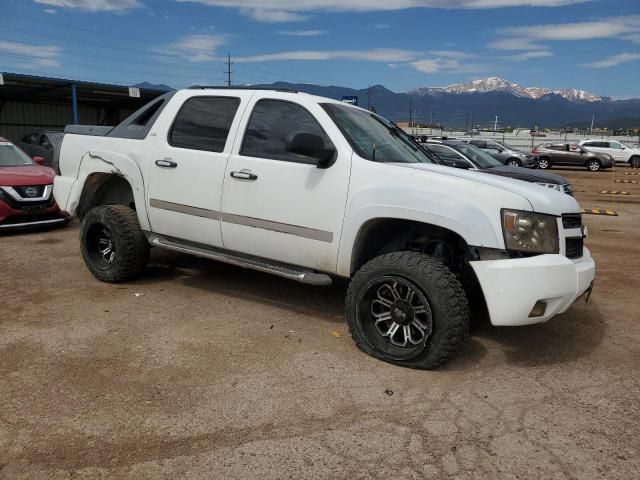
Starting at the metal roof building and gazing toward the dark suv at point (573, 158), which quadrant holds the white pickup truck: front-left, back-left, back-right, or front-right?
front-right

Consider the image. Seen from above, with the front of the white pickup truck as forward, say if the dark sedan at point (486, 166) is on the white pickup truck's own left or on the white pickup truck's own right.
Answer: on the white pickup truck's own left

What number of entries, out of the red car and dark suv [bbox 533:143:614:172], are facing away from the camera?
0

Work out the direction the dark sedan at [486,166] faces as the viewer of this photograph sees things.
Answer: facing the viewer and to the right of the viewer

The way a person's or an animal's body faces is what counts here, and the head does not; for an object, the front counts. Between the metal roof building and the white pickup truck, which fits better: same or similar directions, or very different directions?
same or similar directions

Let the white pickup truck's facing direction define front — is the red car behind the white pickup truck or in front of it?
behind

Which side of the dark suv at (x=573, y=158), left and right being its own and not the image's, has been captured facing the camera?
right

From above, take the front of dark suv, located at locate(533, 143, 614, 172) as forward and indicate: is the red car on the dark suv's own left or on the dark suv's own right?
on the dark suv's own right

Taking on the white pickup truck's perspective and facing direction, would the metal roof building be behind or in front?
behind

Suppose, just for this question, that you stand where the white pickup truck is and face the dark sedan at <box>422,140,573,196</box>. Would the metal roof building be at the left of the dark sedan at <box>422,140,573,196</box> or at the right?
left

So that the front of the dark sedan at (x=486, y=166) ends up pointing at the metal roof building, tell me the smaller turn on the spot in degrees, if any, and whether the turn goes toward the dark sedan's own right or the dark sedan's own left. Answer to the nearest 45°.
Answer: approximately 180°
